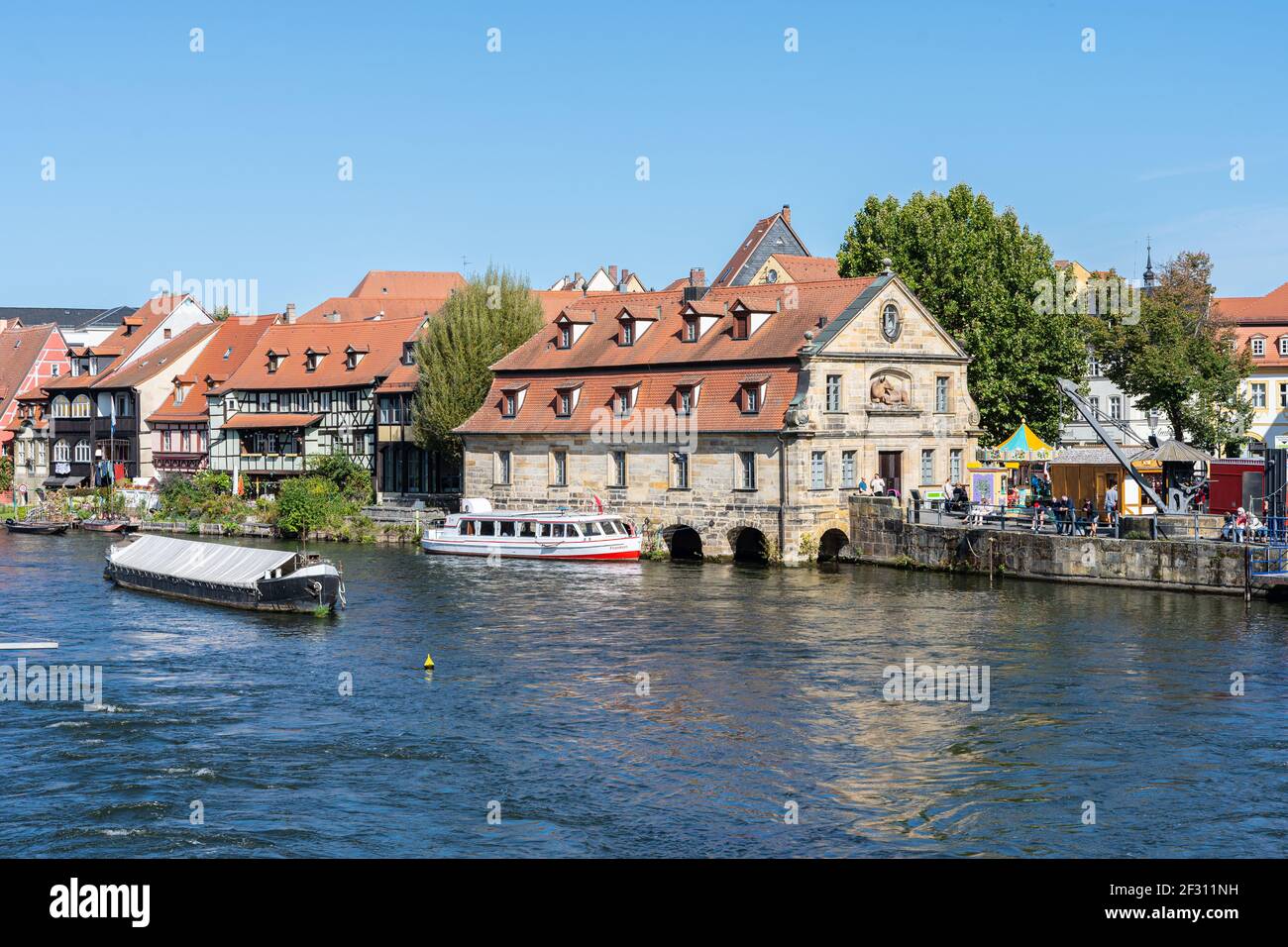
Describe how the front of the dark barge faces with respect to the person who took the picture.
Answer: facing the viewer and to the right of the viewer
